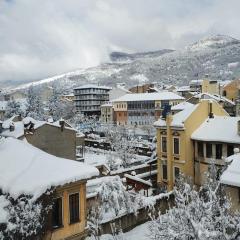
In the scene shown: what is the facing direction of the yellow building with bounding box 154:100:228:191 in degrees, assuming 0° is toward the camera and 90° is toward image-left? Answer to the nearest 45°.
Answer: approximately 45°

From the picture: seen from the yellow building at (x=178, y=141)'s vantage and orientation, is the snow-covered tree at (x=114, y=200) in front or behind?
in front

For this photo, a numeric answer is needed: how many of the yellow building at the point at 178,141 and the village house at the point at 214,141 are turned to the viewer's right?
0

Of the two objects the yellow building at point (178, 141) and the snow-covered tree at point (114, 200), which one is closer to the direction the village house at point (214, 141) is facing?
the snow-covered tree

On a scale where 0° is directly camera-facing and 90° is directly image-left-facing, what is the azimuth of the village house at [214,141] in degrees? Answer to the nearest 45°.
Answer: approximately 0°

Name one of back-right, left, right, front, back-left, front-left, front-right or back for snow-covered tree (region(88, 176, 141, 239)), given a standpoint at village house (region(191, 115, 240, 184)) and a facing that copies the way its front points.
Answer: front-right

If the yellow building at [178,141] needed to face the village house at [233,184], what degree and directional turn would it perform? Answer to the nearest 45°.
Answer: approximately 45° to its left

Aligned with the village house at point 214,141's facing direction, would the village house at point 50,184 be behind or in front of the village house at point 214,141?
in front

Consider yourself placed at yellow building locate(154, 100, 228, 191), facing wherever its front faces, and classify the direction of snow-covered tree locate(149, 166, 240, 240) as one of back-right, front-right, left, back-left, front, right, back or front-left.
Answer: front-left
